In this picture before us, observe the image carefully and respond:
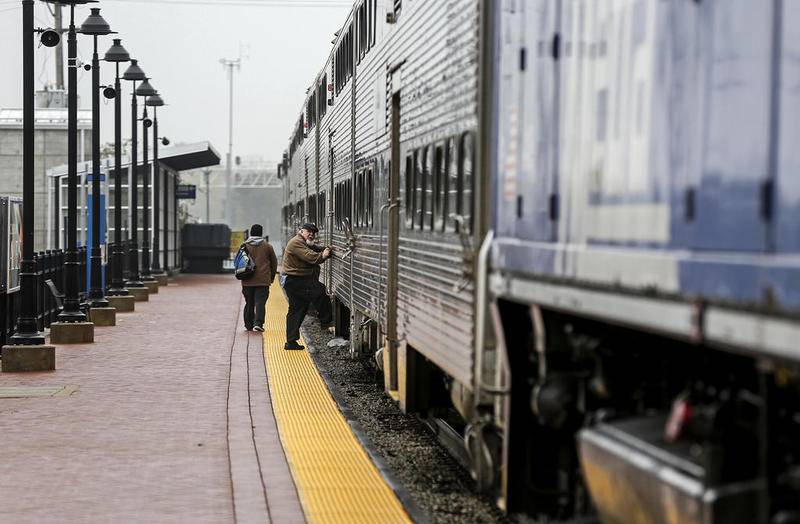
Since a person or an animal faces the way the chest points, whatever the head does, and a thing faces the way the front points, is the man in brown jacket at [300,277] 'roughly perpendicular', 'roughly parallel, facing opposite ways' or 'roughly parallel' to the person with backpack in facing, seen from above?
roughly perpendicular

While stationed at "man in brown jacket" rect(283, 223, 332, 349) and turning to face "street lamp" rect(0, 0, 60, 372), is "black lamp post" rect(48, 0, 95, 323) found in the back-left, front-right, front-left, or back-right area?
front-right

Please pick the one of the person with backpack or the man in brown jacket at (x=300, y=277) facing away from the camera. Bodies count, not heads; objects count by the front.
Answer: the person with backpack

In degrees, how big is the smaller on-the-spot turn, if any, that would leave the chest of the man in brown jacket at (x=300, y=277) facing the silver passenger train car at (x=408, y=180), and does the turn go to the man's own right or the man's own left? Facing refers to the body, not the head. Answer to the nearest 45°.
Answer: approximately 90° to the man's own right

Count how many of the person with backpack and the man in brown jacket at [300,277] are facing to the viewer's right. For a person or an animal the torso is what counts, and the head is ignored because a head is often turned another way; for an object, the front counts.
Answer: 1

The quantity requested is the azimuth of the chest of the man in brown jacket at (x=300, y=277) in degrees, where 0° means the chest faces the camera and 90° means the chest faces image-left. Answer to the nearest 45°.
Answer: approximately 270°

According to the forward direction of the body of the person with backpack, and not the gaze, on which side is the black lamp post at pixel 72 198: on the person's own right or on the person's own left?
on the person's own left

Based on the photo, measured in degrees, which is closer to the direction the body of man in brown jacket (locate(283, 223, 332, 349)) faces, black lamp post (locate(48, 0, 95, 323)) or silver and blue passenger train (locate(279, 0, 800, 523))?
the silver and blue passenger train

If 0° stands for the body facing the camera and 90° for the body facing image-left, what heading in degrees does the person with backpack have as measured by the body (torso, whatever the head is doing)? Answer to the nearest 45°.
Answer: approximately 180°
